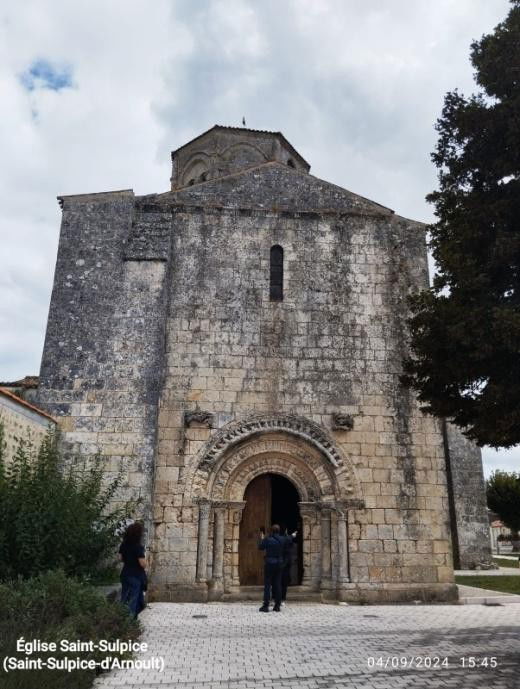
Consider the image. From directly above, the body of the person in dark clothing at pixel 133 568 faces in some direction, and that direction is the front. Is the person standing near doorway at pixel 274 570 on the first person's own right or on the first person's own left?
on the first person's own right

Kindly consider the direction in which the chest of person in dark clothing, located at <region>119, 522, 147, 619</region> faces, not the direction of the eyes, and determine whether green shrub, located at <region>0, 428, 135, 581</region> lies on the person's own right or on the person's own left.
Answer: on the person's own left

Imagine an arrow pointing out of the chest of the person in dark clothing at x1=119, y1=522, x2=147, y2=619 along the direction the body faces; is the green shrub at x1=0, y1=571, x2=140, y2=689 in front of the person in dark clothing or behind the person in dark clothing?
behind

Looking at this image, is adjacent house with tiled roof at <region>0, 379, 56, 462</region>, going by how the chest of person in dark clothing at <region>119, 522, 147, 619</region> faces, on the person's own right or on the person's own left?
on the person's own left

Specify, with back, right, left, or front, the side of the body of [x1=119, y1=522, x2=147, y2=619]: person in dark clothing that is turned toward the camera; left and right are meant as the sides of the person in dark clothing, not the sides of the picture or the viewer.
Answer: back

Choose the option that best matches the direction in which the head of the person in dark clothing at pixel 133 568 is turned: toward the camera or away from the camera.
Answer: away from the camera

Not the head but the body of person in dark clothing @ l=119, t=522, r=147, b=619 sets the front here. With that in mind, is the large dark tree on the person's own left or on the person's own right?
on the person's own right
